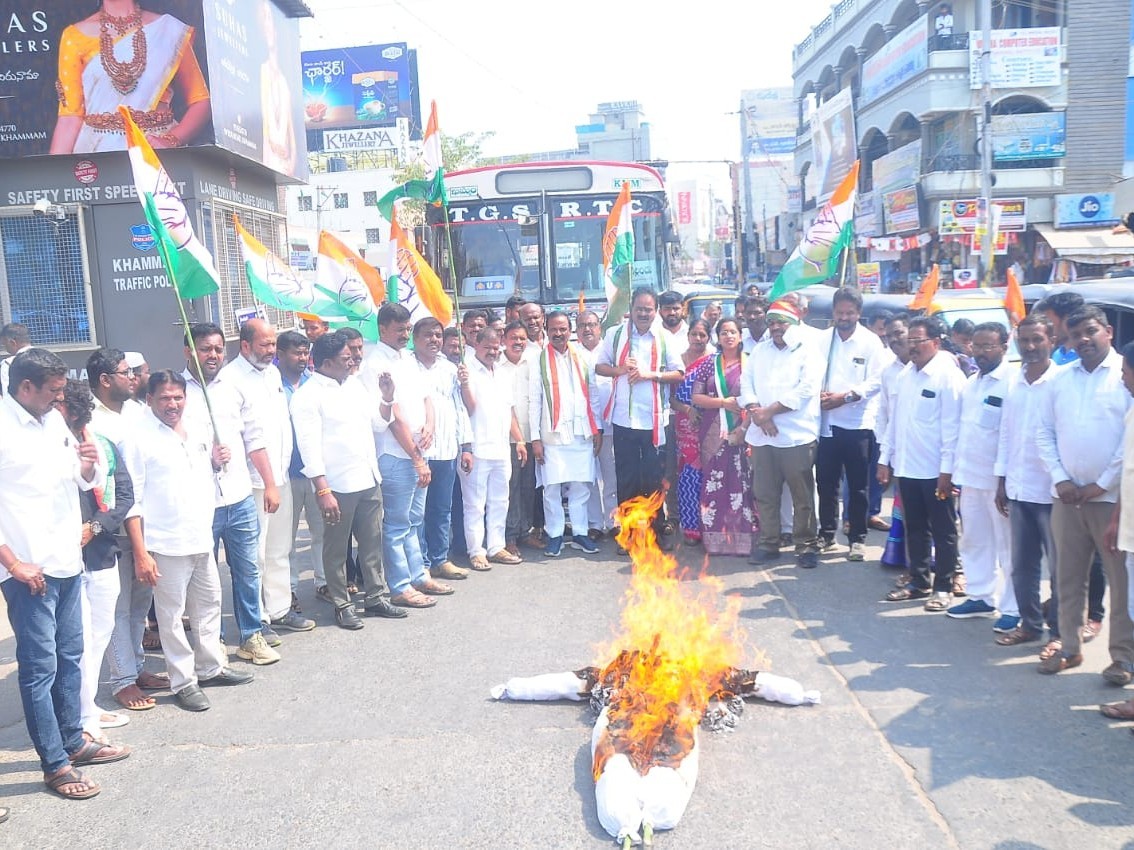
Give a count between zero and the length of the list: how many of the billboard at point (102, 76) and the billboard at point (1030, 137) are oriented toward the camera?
2

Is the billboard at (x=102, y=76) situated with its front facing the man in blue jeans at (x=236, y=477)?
yes

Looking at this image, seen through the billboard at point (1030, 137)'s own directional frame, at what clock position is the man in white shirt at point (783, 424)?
The man in white shirt is roughly at 12 o'clock from the billboard.

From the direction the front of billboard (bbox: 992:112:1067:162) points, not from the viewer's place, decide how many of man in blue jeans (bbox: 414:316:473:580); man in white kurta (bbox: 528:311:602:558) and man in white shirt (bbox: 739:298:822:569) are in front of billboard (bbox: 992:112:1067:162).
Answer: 3

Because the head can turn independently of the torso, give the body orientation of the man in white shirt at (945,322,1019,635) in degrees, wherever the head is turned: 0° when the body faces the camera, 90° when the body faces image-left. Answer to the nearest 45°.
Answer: approximately 45°

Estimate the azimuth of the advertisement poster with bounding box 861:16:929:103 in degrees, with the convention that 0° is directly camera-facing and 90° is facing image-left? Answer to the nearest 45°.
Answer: approximately 45°

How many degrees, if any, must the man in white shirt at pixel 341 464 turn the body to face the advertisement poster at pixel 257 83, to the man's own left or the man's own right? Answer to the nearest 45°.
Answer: approximately 135° to the man's own left

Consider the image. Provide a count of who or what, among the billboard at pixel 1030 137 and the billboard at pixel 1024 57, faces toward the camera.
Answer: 2

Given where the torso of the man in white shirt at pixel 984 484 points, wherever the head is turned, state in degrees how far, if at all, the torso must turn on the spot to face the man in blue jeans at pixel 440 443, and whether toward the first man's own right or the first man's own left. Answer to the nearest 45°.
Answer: approximately 45° to the first man's own right

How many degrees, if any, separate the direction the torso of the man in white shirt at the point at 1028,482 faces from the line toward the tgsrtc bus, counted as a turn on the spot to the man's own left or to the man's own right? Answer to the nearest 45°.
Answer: approximately 90° to the man's own right

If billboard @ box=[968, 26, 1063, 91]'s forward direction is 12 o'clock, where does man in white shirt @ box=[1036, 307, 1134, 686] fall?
The man in white shirt is roughly at 12 o'clock from the billboard.

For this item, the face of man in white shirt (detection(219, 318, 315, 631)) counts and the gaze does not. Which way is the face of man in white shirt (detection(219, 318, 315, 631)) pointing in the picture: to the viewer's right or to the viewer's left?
to the viewer's right
